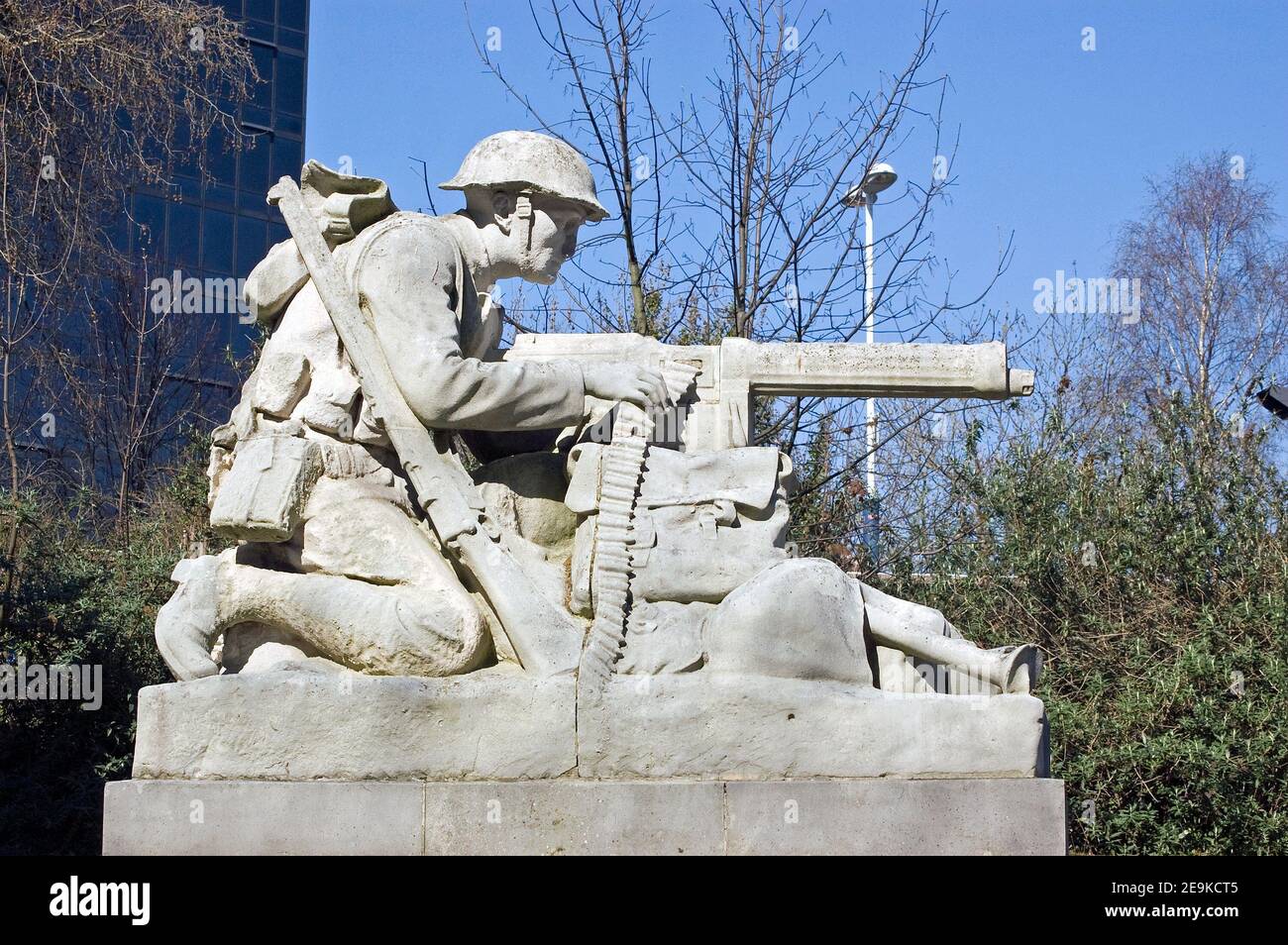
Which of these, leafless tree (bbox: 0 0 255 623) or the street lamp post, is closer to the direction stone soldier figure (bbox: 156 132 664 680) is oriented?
the street lamp post

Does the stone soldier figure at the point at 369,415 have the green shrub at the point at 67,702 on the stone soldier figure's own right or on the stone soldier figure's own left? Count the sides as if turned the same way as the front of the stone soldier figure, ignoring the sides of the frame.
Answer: on the stone soldier figure's own left

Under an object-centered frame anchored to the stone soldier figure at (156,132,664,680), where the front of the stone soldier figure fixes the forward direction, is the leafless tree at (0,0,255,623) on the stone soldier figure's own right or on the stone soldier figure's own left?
on the stone soldier figure's own left

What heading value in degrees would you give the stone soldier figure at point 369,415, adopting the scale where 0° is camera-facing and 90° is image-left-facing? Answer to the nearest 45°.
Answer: approximately 270°

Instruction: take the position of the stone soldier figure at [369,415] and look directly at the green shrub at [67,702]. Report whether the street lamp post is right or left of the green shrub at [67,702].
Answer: right

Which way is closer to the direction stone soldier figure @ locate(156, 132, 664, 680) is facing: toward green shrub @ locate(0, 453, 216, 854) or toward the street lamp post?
the street lamp post

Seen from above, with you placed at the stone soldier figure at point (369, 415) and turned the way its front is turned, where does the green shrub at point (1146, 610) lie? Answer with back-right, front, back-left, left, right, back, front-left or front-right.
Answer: front-left

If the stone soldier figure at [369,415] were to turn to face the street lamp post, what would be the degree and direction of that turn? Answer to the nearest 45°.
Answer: approximately 45° to its left
